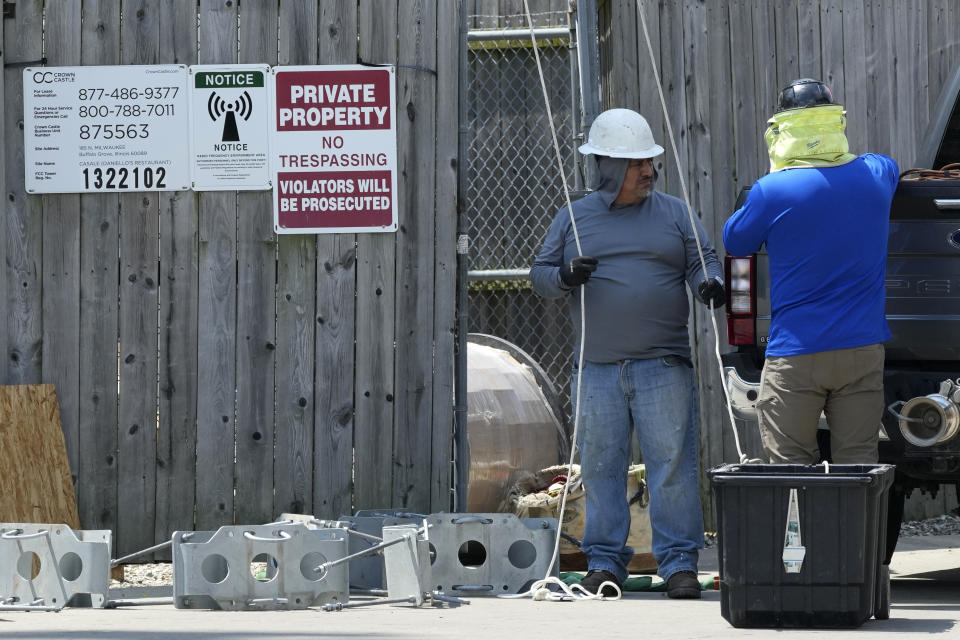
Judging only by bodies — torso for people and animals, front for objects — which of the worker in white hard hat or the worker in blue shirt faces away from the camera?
the worker in blue shirt

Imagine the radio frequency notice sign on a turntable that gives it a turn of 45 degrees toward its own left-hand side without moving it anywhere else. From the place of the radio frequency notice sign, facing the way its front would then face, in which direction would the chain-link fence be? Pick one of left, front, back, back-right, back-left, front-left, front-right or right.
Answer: left

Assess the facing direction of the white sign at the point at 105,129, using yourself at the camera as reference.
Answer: facing the viewer

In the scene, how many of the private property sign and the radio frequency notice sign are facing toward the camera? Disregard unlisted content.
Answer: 2

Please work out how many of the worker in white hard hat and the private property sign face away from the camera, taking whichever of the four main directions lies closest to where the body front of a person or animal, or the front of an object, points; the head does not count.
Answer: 0

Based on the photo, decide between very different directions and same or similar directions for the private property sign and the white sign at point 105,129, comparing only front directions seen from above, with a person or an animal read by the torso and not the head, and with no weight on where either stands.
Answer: same or similar directions

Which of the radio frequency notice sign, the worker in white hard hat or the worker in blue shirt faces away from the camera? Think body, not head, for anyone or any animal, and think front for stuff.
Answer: the worker in blue shirt

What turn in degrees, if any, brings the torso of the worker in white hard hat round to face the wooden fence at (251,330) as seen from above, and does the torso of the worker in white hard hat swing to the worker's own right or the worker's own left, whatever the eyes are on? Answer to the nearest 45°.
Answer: approximately 90° to the worker's own right

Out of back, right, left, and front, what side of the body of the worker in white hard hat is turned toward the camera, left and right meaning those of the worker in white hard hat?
front

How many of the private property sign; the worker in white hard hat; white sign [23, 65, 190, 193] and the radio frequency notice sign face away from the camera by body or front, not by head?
0

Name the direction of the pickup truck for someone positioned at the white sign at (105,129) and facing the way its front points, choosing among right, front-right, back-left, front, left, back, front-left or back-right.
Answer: front-left
